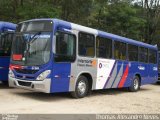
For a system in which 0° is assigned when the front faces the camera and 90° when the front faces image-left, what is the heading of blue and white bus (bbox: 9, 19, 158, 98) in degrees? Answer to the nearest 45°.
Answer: approximately 45°
